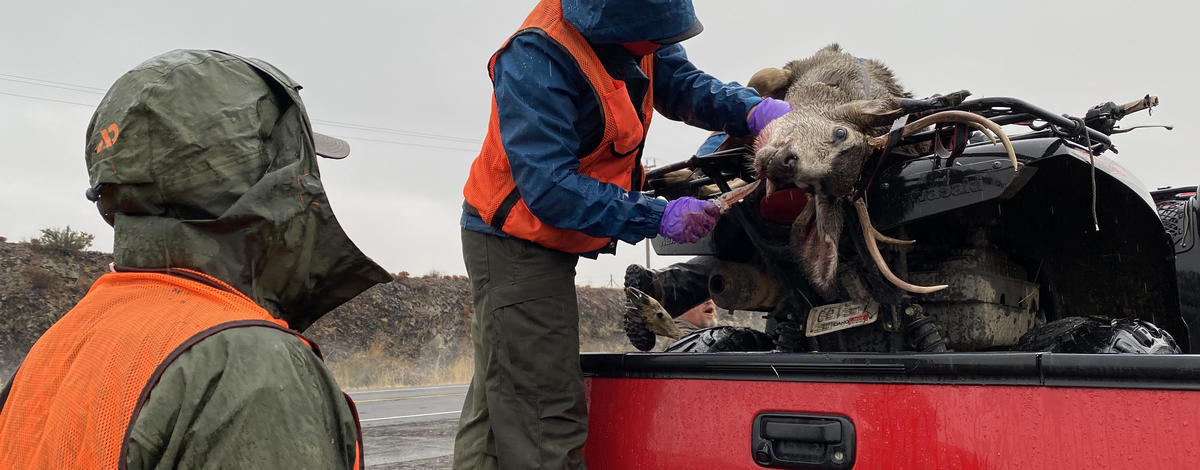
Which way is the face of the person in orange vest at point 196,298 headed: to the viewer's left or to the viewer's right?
to the viewer's right

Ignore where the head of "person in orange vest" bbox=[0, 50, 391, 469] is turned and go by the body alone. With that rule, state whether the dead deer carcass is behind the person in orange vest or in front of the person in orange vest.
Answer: in front

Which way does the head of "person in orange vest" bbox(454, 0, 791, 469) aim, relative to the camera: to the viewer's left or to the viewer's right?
to the viewer's right

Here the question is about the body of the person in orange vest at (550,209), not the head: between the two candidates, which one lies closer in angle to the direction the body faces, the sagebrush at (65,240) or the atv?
the atv

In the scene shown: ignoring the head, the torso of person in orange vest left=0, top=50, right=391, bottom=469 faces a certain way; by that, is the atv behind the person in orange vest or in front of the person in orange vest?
in front

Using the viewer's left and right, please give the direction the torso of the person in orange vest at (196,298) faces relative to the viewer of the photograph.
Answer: facing away from the viewer and to the right of the viewer

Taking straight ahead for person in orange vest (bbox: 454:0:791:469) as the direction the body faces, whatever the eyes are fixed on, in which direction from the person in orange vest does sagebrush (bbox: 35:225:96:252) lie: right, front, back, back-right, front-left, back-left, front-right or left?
back
